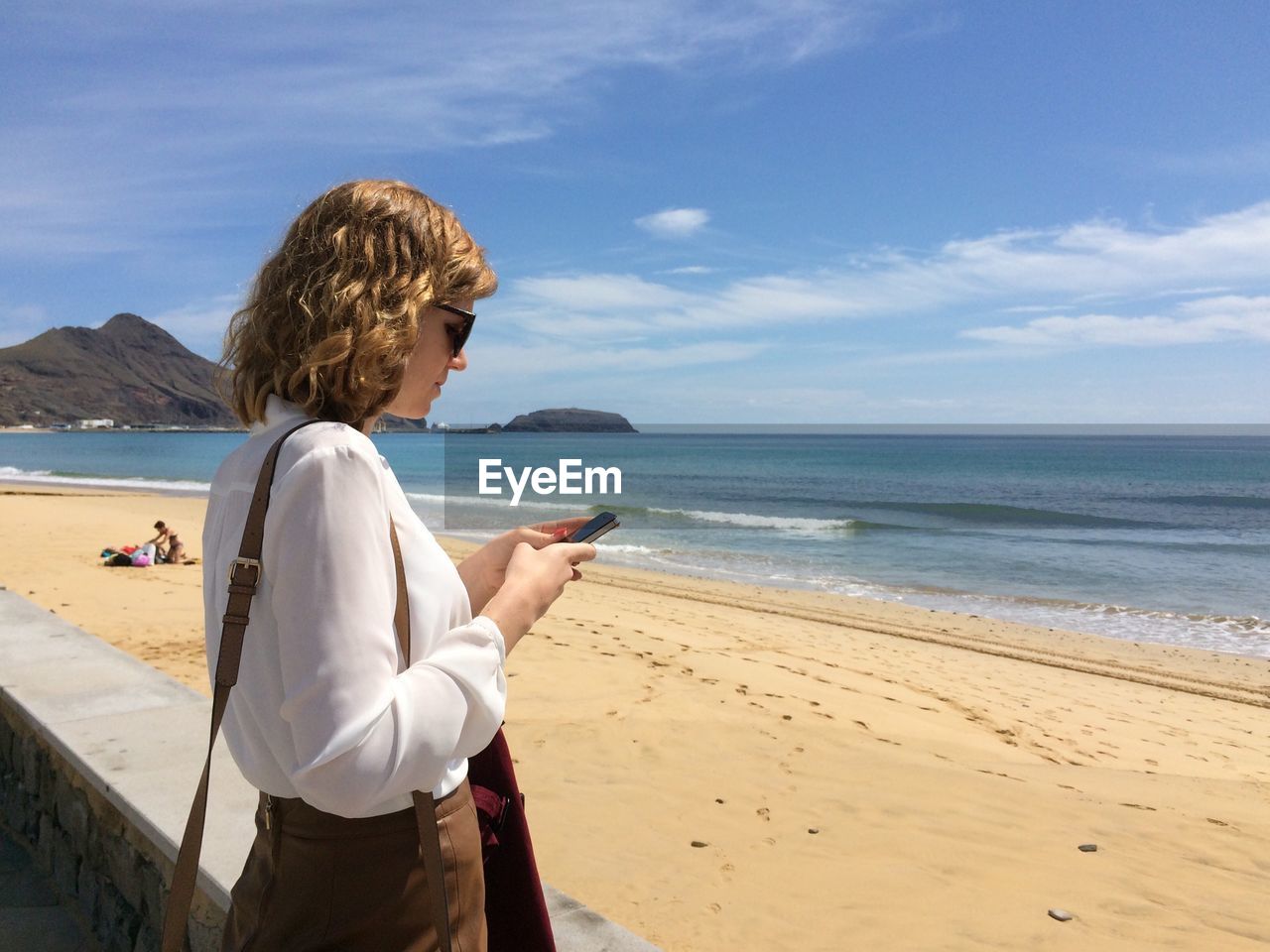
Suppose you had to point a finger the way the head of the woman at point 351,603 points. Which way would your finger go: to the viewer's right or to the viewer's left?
to the viewer's right

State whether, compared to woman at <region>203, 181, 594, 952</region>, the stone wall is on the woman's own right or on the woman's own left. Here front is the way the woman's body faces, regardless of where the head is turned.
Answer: on the woman's own left

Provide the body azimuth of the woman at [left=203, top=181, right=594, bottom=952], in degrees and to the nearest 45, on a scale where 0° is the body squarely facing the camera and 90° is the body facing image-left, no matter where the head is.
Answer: approximately 270°

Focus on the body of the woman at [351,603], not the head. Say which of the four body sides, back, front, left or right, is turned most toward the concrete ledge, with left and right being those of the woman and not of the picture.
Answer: left
